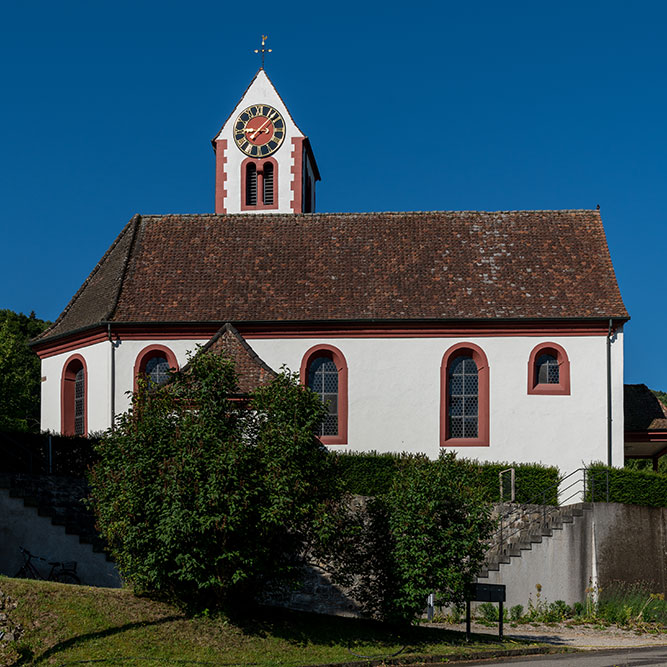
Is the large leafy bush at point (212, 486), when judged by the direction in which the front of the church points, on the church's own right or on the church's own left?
on the church's own right

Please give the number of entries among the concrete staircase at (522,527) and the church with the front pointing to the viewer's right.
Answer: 1

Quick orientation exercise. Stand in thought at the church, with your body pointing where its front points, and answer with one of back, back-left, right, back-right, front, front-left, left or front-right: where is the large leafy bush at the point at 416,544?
front

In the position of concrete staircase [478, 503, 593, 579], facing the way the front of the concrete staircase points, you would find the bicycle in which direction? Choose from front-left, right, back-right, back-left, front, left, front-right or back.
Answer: front-left

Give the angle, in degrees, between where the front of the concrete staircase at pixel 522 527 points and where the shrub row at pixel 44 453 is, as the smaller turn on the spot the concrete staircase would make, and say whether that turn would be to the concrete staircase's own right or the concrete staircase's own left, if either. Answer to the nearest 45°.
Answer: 0° — it already faces it

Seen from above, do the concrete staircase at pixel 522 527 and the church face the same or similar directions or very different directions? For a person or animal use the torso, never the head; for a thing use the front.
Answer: very different directions

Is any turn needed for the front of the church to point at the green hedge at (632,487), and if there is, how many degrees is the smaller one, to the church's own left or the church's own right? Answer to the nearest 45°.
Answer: approximately 45° to the church's own left

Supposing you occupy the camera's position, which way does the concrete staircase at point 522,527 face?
facing to the left of the viewer
